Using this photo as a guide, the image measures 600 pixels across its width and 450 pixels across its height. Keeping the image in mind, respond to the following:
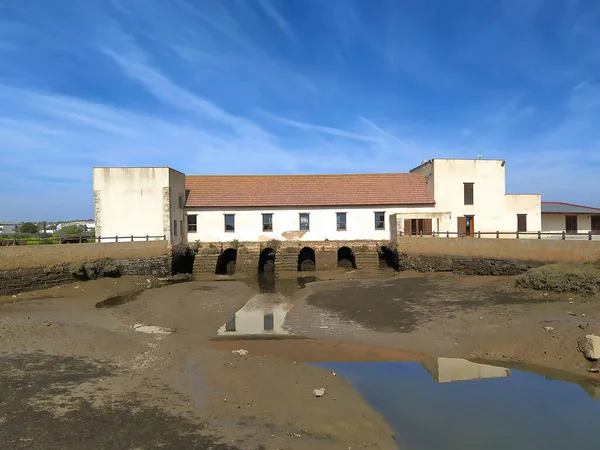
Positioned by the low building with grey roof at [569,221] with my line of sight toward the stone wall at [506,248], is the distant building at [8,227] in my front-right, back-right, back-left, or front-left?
front-right

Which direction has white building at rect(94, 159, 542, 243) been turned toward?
toward the camera

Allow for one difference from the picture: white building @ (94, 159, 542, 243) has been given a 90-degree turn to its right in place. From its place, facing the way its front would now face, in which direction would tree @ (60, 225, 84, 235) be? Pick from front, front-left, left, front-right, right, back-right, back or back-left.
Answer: front

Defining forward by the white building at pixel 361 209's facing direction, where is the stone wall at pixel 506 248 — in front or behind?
in front

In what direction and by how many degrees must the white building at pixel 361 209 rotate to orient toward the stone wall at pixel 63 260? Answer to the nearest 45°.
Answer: approximately 45° to its right

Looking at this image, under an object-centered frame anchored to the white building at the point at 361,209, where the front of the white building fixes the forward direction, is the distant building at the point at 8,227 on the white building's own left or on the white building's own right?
on the white building's own right

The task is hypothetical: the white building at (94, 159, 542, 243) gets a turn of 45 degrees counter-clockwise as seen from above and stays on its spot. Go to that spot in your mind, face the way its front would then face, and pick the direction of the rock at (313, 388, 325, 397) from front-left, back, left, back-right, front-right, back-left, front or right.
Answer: front-right

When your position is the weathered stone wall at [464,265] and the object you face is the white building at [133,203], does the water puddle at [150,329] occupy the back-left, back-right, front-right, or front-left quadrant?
front-left

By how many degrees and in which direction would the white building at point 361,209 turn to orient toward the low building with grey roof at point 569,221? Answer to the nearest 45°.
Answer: approximately 90° to its left

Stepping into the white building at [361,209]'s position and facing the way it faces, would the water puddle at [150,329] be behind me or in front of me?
in front

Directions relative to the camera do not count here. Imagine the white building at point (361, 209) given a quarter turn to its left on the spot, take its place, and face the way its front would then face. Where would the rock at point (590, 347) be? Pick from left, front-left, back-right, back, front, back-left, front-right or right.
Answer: right
